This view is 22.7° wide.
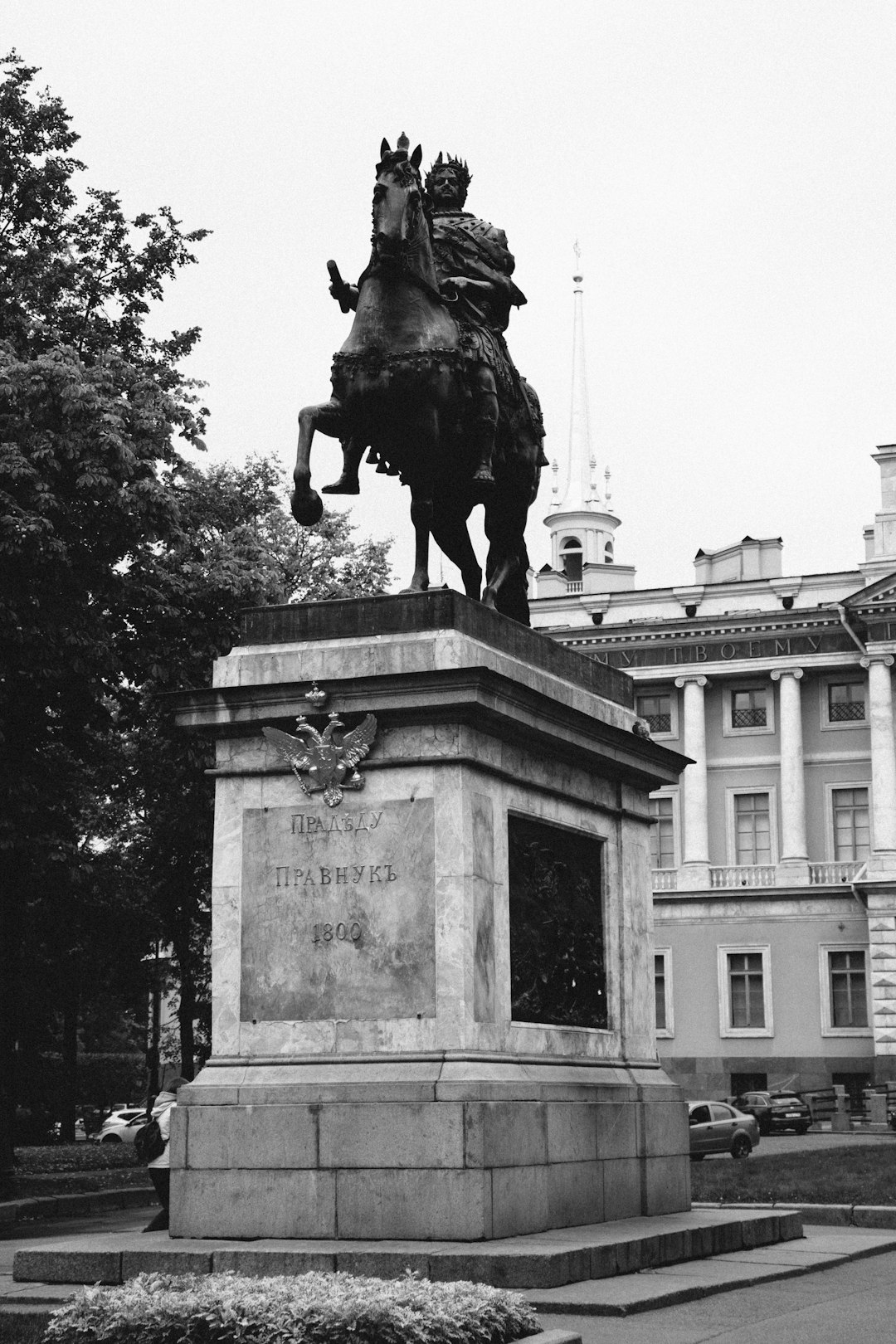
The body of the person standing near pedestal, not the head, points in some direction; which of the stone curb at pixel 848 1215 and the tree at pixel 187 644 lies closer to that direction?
the stone curb

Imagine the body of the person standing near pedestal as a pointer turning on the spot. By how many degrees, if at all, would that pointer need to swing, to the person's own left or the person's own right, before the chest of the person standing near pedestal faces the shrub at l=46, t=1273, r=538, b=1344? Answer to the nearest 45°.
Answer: approximately 90° to the person's own right

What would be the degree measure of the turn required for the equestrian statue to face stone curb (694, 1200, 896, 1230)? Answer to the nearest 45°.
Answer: approximately 180°

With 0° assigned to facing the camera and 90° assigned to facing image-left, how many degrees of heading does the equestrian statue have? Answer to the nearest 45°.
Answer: approximately 45°

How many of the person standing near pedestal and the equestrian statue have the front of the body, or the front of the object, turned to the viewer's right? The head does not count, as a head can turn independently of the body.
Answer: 1

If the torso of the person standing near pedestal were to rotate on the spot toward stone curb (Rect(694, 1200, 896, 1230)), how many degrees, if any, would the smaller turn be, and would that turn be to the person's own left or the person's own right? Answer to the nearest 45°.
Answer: approximately 45° to the person's own left

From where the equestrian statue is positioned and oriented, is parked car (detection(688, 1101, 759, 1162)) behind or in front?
behind

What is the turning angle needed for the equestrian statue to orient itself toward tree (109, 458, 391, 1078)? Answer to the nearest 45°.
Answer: approximately 135° to its right

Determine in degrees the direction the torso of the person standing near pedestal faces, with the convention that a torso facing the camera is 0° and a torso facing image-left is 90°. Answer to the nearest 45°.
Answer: approximately 270°

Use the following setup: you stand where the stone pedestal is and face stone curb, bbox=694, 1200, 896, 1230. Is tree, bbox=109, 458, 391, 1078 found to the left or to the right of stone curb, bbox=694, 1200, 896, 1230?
left

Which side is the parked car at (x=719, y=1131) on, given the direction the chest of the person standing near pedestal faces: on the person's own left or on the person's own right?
on the person's own left
